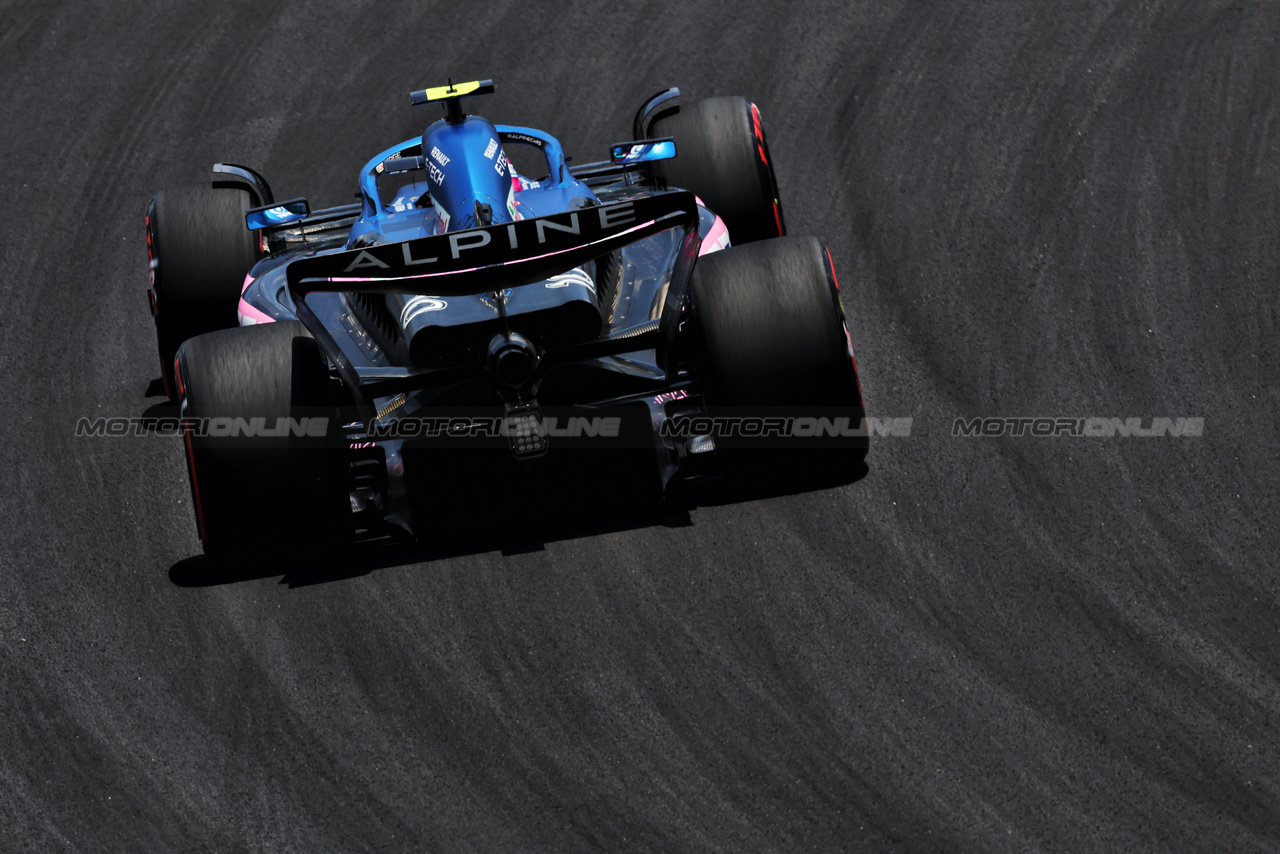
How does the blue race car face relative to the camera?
away from the camera
